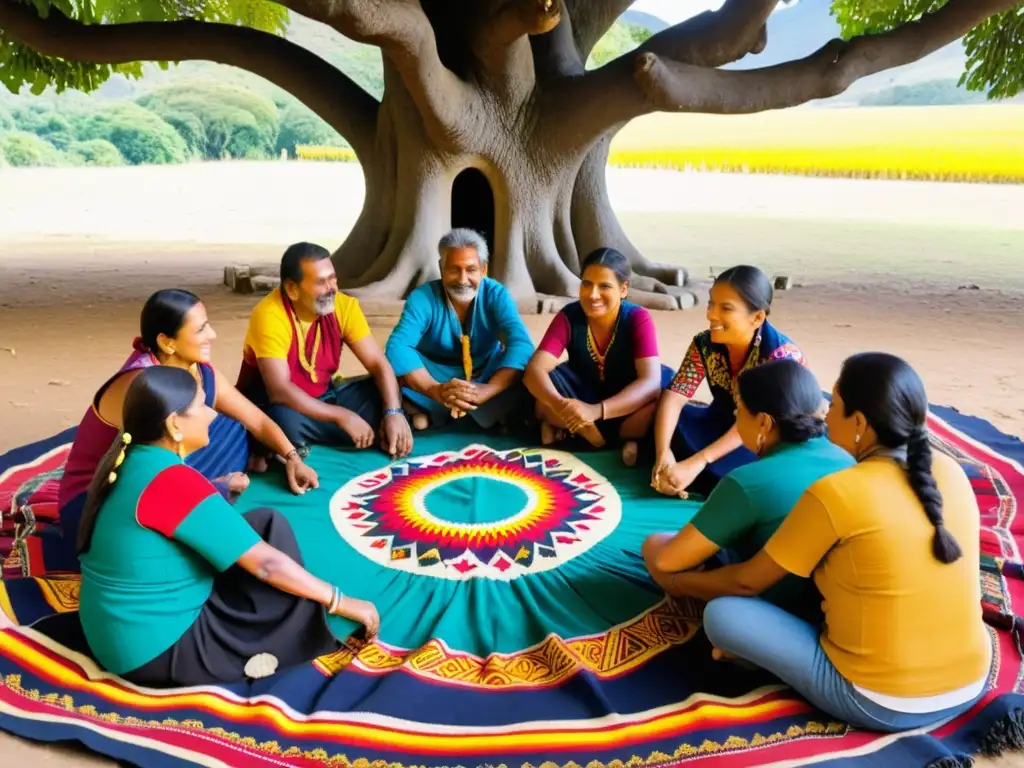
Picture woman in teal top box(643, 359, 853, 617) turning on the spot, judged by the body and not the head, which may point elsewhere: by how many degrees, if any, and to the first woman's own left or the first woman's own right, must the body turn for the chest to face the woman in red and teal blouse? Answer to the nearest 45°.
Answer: approximately 90° to the first woman's own left

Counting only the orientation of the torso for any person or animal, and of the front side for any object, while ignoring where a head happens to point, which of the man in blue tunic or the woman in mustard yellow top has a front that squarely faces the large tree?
the woman in mustard yellow top

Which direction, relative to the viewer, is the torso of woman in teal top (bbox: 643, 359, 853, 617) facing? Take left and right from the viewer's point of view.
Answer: facing away from the viewer and to the left of the viewer

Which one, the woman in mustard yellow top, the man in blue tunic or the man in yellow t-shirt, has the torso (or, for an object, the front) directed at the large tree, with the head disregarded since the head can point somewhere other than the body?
the woman in mustard yellow top

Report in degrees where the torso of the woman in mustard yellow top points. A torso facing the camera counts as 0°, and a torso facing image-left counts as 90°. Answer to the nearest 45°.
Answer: approximately 135°

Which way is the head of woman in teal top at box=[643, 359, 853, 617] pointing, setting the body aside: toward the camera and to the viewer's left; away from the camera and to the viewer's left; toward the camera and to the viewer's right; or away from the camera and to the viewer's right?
away from the camera and to the viewer's left

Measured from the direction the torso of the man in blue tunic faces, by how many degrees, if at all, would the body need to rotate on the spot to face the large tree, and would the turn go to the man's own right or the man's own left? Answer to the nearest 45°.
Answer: approximately 180°

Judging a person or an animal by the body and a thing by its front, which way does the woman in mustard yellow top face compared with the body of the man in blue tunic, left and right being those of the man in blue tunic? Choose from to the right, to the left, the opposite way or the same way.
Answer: the opposite way

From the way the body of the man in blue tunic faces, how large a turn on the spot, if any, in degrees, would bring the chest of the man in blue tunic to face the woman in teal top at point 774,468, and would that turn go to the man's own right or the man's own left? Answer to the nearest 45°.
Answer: approximately 45° to the man's own left

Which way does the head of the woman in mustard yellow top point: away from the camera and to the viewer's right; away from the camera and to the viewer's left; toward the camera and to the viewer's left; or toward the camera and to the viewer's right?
away from the camera and to the viewer's left
